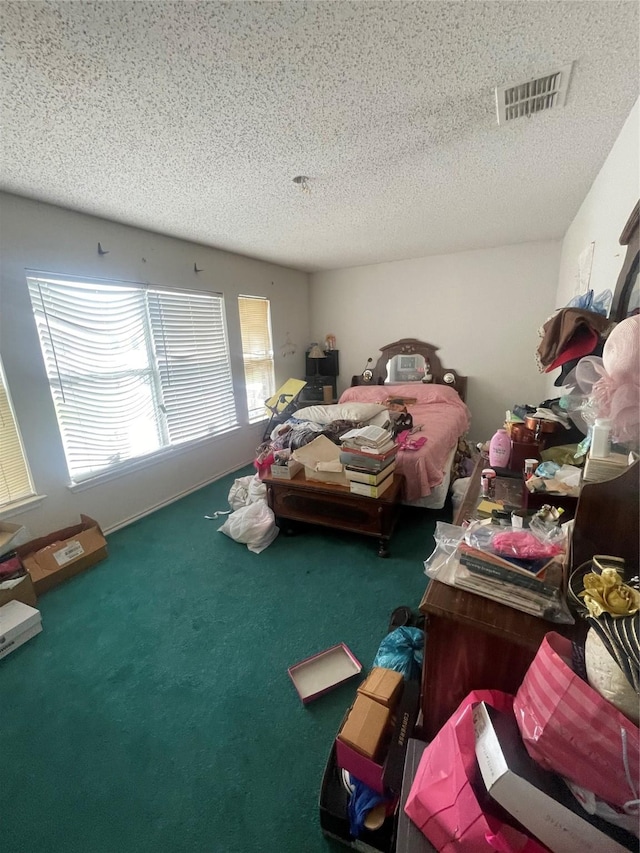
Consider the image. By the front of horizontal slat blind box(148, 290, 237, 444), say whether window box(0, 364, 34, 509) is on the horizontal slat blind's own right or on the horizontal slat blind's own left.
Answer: on the horizontal slat blind's own right

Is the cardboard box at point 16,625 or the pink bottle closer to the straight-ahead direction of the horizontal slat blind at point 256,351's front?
the pink bottle

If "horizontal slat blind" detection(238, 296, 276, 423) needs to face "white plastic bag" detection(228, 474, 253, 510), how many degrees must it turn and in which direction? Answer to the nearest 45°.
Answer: approximately 45° to its right

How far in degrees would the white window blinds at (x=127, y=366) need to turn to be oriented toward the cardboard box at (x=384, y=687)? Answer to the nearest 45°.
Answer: approximately 45° to its right

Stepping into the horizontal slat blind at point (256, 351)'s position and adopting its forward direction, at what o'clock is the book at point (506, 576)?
The book is roughly at 1 o'clock from the horizontal slat blind.

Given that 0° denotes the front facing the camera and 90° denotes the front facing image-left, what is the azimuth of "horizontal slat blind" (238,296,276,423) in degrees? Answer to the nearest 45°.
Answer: approximately 315°
